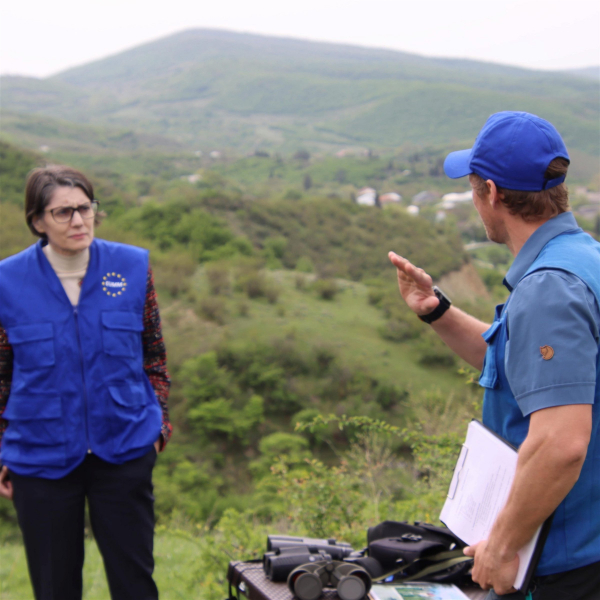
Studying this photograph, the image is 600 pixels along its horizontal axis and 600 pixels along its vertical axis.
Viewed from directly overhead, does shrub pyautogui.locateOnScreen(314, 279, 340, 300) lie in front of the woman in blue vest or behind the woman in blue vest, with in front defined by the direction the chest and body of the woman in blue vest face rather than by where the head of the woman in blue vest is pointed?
behind

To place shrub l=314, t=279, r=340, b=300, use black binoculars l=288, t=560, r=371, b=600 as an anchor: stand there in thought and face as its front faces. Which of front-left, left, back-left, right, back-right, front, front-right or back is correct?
back

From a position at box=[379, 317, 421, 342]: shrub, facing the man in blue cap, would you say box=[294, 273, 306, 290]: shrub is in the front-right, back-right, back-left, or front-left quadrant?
back-right

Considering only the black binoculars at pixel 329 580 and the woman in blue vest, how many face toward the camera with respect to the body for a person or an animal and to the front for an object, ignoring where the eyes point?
2

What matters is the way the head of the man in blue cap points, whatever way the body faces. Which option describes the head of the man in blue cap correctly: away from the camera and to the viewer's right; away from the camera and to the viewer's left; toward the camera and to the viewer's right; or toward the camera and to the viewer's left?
away from the camera and to the viewer's left
